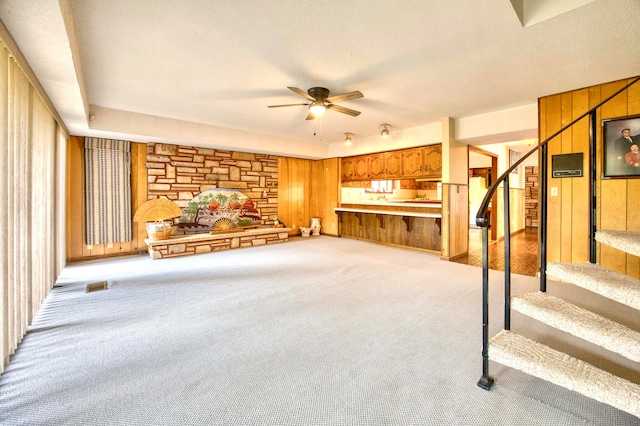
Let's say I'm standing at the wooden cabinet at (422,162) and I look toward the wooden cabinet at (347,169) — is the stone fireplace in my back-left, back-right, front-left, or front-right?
front-left

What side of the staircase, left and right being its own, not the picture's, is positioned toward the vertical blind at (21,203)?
front

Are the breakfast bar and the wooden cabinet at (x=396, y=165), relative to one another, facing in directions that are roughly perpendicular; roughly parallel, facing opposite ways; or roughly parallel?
roughly parallel

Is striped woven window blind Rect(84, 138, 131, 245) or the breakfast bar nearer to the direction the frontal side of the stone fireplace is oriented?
the breakfast bar

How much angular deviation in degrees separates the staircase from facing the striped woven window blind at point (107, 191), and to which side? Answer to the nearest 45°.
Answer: approximately 45° to its right

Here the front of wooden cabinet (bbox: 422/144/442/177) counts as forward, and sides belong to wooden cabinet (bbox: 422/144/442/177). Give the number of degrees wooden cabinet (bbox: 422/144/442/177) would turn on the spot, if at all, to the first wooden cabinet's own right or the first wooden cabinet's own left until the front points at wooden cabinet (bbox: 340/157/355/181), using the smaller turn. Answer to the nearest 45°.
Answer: approximately 90° to the first wooden cabinet's own right

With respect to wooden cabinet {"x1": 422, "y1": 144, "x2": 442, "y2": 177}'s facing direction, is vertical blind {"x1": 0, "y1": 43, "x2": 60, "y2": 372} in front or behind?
in front

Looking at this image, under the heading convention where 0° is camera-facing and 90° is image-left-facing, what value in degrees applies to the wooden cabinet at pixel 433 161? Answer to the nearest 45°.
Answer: approximately 45°

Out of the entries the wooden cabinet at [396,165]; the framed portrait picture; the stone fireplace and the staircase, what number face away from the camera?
0

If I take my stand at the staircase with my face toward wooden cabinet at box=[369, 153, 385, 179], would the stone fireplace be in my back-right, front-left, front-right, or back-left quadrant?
front-left

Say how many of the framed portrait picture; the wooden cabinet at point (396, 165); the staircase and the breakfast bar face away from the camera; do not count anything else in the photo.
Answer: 0

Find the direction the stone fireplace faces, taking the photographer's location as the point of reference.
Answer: facing the viewer and to the right of the viewer

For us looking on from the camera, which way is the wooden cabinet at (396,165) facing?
facing the viewer and to the left of the viewer

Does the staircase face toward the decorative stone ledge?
no

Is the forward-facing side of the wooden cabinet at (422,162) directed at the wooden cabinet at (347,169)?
no

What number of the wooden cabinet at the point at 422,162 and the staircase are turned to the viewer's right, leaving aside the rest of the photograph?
0

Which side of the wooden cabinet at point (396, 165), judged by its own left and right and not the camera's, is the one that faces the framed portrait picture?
left
